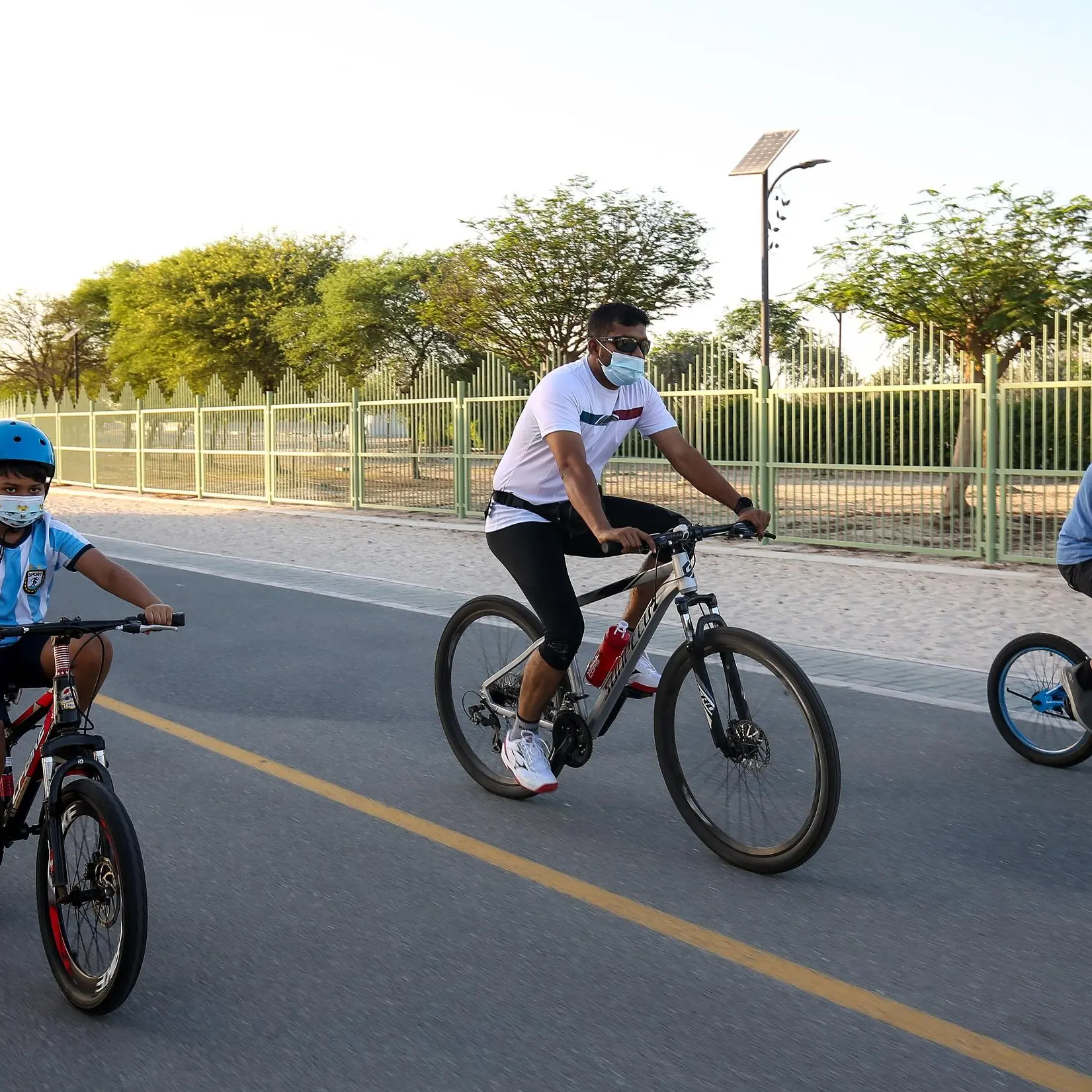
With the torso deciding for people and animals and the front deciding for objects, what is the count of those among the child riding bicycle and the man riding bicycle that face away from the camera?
0

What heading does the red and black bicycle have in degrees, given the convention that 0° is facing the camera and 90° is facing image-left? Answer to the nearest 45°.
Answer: approximately 315°

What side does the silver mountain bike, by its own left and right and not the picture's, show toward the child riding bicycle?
right

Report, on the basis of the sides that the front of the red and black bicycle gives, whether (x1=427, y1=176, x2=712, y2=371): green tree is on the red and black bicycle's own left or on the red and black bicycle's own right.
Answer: on the red and black bicycle's own left

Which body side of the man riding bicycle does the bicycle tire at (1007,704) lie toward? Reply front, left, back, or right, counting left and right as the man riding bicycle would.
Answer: left

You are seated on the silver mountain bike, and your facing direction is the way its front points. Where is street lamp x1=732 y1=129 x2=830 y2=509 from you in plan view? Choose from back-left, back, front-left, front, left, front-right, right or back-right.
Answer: back-left

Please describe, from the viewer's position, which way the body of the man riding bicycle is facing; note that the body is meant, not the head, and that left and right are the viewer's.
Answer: facing the viewer and to the right of the viewer

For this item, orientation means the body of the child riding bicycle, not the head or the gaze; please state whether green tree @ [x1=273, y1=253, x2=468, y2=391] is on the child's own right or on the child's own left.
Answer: on the child's own left

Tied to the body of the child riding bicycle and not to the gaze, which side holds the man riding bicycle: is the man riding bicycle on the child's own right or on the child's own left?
on the child's own left

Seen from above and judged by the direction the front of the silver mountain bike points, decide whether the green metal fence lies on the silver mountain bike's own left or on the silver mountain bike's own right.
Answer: on the silver mountain bike's own left

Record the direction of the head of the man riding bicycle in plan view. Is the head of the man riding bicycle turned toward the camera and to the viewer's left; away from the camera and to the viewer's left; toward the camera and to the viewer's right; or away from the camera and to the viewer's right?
toward the camera and to the viewer's right

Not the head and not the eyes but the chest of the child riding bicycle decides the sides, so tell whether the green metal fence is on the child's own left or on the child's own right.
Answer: on the child's own left

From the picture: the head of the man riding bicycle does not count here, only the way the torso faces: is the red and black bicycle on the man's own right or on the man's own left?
on the man's own right
